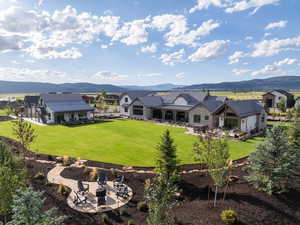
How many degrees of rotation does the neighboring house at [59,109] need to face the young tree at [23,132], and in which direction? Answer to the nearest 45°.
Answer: approximately 45° to its right

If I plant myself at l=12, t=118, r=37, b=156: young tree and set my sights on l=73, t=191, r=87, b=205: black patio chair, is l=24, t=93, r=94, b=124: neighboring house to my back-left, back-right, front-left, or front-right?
back-left

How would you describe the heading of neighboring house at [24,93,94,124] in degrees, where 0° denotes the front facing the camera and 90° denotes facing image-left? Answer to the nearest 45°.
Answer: approximately 315°

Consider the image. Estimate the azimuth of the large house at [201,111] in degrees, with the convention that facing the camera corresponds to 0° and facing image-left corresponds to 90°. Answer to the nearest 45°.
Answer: approximately 45°
